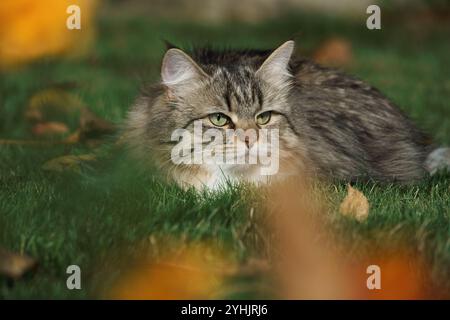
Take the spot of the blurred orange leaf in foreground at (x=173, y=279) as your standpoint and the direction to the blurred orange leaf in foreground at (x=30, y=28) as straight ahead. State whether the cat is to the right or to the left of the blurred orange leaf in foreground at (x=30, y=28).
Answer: right

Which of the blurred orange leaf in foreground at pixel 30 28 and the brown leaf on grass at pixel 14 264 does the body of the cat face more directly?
the brown leaf on grass

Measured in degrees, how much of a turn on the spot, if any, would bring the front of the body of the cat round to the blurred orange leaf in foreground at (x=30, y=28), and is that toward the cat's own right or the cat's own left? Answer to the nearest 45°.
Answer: approximately 90° to the cat's own right

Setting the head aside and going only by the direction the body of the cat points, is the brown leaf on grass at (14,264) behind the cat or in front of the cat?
in front

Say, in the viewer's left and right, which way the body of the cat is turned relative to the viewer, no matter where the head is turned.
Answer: facing the viewer and to the left of the viewer

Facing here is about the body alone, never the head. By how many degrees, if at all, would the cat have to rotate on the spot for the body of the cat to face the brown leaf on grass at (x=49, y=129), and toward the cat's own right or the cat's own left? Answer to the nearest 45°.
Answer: approximately 90° to the cat's own right

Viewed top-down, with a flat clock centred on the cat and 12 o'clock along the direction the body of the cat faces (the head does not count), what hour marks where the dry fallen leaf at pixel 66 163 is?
The dry fallen leaf is roughly at 2 o'clock from the cat.

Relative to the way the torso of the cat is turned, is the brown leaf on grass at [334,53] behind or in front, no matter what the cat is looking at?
behind

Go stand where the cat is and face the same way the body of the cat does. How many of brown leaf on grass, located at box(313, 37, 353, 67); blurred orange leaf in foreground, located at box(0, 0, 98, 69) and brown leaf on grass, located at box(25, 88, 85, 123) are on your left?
0

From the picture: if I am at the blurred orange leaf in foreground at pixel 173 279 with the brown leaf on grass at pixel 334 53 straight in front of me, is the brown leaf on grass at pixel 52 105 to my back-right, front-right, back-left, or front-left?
front-left

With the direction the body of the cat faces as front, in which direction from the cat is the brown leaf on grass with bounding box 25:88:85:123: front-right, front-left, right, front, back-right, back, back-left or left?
right

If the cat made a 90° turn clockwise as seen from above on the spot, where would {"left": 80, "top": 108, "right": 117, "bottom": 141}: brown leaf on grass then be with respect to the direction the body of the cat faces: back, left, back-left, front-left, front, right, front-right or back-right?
front

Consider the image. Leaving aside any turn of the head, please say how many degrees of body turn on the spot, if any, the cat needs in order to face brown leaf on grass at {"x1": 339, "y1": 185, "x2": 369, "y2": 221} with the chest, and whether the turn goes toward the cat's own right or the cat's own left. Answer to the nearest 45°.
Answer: approximately 90° to the cat's own left
